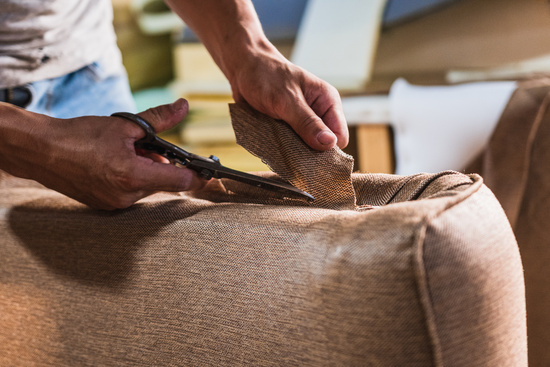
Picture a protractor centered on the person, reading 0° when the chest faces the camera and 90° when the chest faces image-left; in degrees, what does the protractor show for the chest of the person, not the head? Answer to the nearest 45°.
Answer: approximately 315°

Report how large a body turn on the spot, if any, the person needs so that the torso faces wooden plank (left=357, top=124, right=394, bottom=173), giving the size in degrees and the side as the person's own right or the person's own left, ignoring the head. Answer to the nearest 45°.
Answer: approximately 90° to the person's own left
